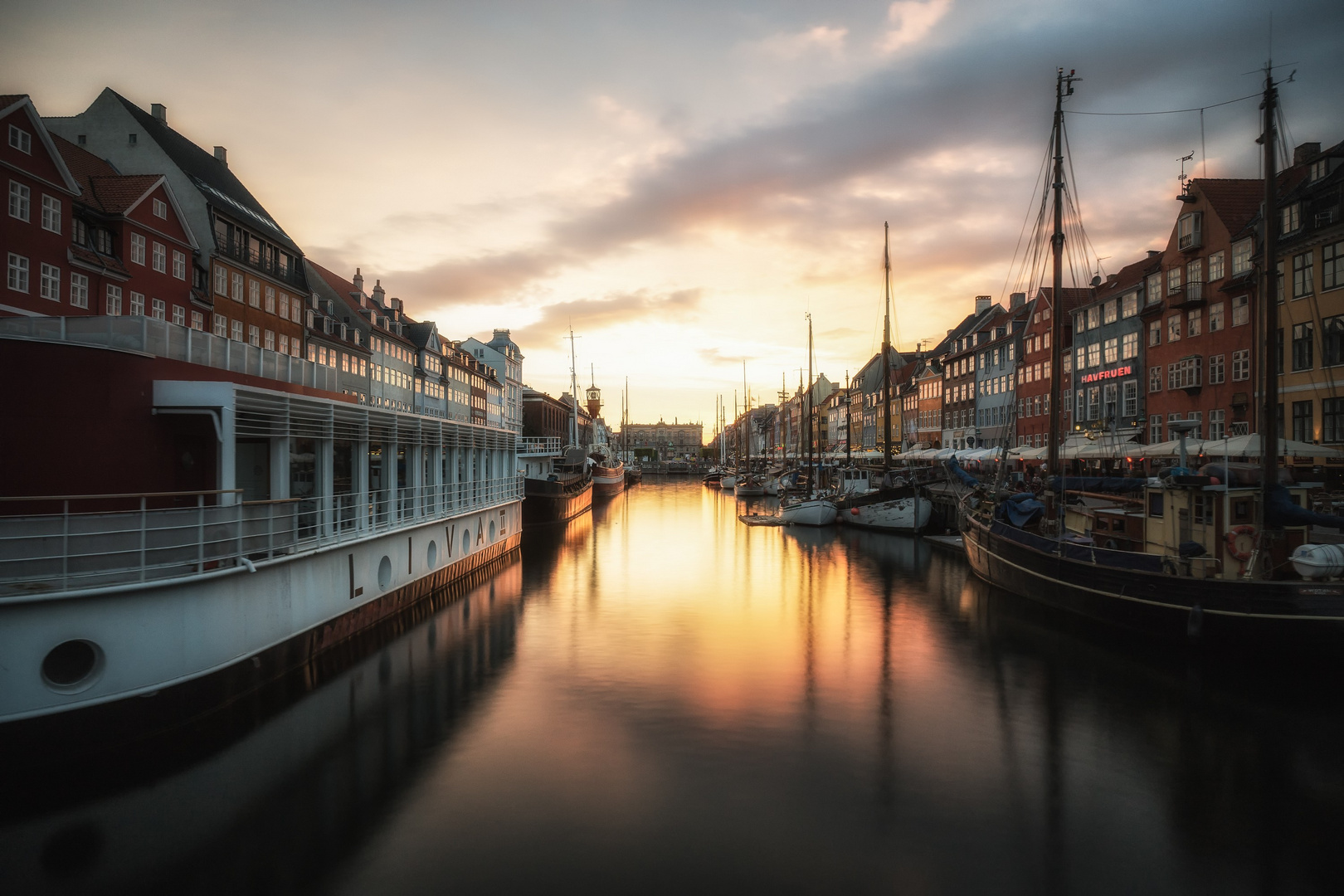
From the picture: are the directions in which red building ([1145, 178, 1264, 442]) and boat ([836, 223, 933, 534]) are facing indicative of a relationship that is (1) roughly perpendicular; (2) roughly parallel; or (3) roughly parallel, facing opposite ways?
roughly perpendicular

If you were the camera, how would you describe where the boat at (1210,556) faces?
facing away from the viewer and to the left of the viewer

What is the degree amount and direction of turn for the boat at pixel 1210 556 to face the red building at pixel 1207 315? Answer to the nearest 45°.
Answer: approximately 45° to its right

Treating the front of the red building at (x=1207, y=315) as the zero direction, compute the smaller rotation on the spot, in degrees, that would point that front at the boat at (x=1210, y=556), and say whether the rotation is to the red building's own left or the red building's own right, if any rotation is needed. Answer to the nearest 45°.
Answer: approximately 45° to the red building's own left

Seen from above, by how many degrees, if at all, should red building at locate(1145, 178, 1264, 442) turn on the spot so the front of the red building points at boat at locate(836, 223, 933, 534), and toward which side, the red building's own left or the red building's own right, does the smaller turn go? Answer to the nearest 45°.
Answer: approximately 45° to the red building's own right

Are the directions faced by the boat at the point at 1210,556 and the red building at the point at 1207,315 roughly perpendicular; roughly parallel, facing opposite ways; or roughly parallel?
roughly perpendicular
